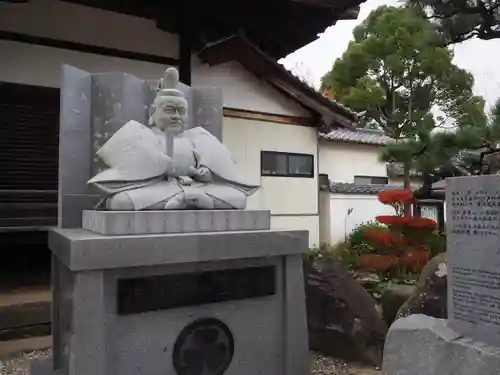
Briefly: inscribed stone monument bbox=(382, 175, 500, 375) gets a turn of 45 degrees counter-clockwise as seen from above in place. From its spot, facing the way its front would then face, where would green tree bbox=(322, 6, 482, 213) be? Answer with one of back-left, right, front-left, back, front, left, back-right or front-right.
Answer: back

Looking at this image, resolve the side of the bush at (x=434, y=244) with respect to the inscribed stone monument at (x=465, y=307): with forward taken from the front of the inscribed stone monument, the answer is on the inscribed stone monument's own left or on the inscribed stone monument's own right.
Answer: on the inscribed stone monument's own right

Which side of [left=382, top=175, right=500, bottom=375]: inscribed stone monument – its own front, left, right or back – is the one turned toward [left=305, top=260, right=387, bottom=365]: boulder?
right

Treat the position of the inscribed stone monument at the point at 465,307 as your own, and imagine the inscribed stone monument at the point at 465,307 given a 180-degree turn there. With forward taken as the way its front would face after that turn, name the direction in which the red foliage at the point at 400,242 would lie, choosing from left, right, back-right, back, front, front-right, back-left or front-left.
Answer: front-left

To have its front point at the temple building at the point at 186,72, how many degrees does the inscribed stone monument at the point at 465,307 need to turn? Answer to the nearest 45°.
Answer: approximately 90° to its right

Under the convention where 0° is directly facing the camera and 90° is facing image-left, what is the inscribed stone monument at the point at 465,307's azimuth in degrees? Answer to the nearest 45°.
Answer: approximately 45°

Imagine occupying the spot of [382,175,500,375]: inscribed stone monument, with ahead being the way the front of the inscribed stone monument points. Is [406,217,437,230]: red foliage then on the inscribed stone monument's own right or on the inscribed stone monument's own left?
on the inscribed stone monument's own right

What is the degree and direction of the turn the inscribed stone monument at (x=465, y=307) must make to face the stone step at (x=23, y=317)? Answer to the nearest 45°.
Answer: approximately 45° to its right

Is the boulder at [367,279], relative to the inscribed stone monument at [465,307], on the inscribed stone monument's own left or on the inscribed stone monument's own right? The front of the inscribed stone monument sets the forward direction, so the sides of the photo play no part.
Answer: on the inscribed stone monument's own right

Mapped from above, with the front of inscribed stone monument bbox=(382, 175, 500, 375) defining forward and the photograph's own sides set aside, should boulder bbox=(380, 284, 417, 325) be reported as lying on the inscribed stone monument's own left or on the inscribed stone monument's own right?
on the inscribed stone monument's own right

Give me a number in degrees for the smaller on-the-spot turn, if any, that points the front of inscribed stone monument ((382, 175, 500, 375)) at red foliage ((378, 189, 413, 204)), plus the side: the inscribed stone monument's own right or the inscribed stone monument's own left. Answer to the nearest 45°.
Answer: approximately 135° to the inscribed stone monument's own right
